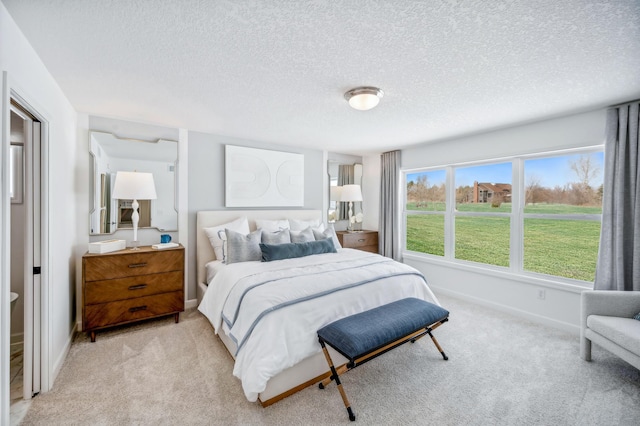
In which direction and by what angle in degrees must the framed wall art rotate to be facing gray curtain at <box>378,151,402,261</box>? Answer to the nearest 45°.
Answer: approximately 45° to its left

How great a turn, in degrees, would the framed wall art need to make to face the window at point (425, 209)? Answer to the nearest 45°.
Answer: approximately 45° to its left

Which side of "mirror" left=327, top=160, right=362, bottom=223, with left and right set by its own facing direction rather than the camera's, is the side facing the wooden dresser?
right

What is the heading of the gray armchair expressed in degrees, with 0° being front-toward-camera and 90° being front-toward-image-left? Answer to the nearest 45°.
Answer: approximately 45°

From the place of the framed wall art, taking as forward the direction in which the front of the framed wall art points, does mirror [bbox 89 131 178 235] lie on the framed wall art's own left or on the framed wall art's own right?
on the framed wall art's own right

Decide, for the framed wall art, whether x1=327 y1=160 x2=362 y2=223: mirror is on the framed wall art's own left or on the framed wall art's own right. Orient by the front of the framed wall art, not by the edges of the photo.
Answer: on the framed wall art's own left
